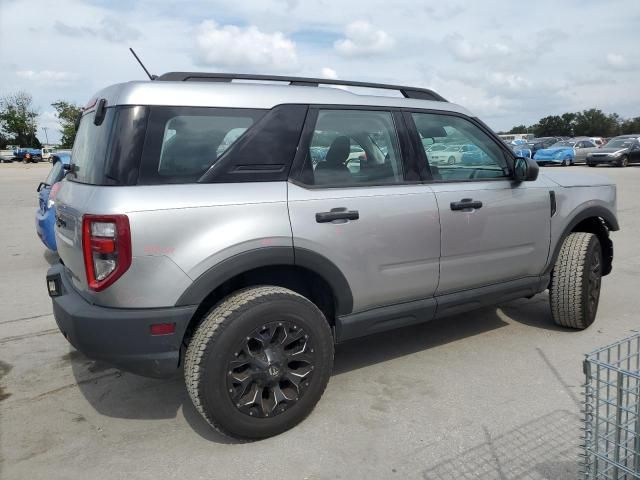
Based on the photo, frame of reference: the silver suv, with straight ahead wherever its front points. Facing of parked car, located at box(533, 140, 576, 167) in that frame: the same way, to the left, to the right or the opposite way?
the opposite way

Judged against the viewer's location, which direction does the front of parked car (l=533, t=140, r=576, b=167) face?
facing the viewer and to the left of the viewer

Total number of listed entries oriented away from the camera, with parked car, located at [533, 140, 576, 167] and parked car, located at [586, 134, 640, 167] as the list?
0

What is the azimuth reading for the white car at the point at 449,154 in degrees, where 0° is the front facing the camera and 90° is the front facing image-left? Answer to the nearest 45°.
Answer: approximately 45°

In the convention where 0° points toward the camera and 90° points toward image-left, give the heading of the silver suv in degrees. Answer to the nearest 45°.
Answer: approximately 225°
